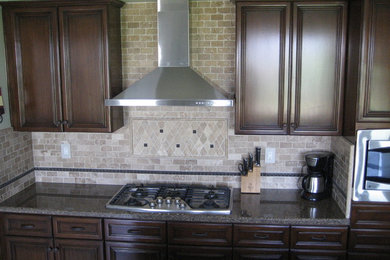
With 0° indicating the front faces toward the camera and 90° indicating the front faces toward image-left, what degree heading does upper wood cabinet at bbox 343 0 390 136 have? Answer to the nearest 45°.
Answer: approximately 0°

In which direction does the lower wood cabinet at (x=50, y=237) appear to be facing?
toward the camera

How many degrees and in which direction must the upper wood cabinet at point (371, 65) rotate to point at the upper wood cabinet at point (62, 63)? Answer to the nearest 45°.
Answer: approximately 90° to its right

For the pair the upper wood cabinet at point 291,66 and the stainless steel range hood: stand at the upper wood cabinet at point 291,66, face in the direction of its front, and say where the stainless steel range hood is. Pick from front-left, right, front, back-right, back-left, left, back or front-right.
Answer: right

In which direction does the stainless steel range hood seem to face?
toward the camera
